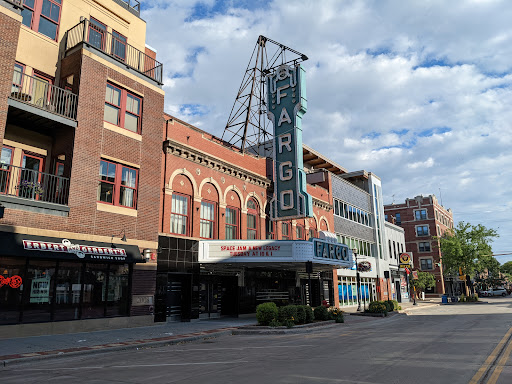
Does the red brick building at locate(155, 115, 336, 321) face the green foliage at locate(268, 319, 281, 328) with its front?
yes

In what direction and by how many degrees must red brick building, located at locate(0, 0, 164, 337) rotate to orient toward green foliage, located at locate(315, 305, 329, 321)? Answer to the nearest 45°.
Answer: approximately 45° to its left

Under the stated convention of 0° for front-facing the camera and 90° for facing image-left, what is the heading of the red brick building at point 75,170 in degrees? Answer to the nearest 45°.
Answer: approximately 315°

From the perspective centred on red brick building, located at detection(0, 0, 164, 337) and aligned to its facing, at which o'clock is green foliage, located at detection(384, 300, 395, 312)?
The green foliage is roughly at 10 o'clock from the red brick building.

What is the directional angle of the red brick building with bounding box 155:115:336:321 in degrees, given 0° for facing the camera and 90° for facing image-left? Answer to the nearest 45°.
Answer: approximately 315°

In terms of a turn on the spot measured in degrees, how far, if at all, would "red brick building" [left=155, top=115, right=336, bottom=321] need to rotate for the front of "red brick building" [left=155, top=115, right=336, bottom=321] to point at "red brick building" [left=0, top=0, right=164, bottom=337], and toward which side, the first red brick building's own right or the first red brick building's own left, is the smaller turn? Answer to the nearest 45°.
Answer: approximately 90° to the first red brick building's own right
